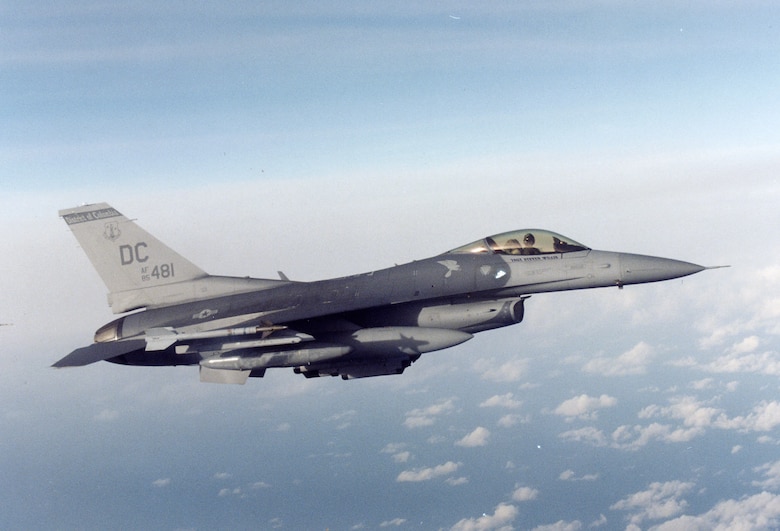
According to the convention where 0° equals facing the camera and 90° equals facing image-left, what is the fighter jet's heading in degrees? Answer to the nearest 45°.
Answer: approximately 270°
